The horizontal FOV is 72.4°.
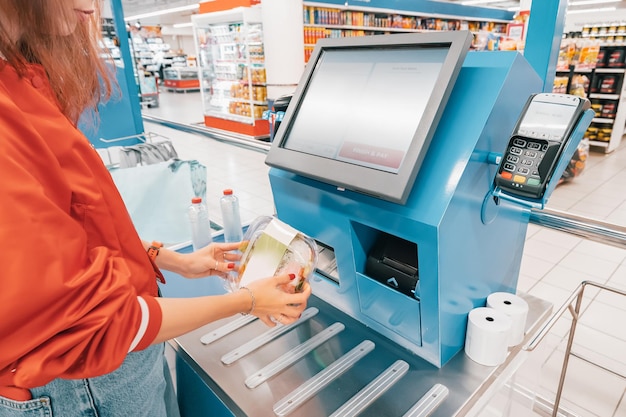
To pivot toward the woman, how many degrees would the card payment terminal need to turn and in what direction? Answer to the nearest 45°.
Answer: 0° — it already faces them

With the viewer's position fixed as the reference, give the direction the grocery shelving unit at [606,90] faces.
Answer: facing the viewer and to the left of the viewer

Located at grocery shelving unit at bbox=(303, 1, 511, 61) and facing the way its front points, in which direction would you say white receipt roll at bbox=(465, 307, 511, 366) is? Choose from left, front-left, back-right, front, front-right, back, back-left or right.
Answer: front-right

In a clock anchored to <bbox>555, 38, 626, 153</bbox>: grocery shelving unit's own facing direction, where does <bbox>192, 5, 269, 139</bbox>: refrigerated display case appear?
The refrigerated display case is roughly at 1 o'clock from the grocery shelving unit.

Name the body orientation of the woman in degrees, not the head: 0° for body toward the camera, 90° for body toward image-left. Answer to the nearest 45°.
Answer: approximately 270°

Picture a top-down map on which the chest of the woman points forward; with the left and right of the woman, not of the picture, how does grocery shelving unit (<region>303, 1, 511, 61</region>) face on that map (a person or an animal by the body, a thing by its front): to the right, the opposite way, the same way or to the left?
to the right

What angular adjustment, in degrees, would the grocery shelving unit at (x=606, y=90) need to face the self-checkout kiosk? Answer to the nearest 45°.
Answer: approximately 45° to its left

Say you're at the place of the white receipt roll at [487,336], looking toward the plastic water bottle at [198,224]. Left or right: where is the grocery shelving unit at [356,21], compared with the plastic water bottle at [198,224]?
right

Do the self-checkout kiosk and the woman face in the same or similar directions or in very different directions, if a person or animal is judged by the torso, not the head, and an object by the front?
very different directions

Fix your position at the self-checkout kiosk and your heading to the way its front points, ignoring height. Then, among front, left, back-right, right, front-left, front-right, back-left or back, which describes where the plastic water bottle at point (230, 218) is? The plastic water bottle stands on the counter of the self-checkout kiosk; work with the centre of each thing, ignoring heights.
right
